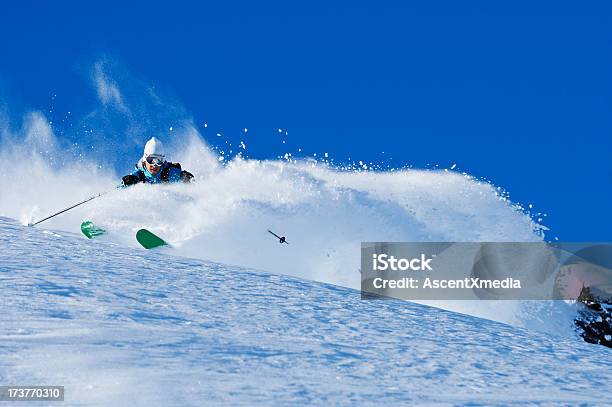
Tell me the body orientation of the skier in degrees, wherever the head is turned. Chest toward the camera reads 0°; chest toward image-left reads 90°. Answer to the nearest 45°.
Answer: approximately 0°
